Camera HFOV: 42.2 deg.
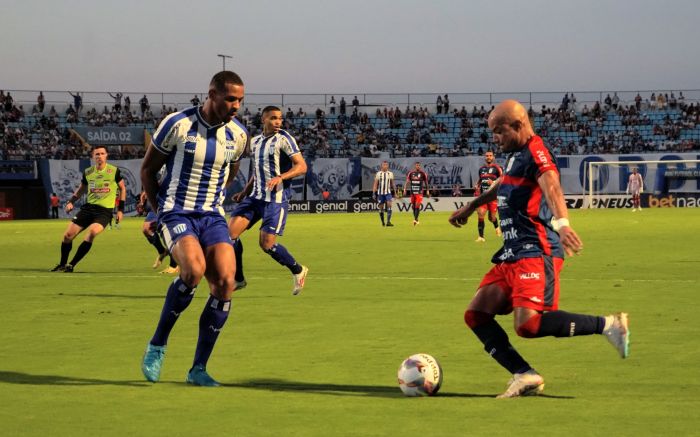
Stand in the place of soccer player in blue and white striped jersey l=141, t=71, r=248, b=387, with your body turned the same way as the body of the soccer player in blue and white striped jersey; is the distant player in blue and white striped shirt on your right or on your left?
on your left

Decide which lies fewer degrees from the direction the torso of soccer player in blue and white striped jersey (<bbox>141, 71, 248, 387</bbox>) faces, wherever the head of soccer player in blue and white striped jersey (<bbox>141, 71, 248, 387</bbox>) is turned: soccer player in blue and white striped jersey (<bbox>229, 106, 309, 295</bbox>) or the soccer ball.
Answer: the soccer ball

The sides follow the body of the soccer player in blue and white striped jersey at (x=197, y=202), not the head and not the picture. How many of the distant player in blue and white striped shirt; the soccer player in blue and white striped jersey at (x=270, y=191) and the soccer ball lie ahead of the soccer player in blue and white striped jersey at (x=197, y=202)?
1

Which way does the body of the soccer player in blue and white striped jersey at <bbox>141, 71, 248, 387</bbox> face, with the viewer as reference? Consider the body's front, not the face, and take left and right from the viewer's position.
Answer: facing the viewer and to the right of the viewer

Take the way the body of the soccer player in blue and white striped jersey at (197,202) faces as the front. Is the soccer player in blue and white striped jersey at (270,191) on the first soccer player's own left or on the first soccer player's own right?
on the first soccer player's own left

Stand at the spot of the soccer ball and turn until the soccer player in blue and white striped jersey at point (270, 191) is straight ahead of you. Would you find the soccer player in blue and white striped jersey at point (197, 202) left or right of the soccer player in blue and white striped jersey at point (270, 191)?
left

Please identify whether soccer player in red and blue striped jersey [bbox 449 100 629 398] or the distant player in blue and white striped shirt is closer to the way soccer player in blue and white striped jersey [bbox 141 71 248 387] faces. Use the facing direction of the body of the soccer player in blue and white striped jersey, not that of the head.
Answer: the soccer player in red and blue striped jersey

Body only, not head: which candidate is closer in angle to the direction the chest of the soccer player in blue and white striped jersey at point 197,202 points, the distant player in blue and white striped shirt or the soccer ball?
the soccer ball
